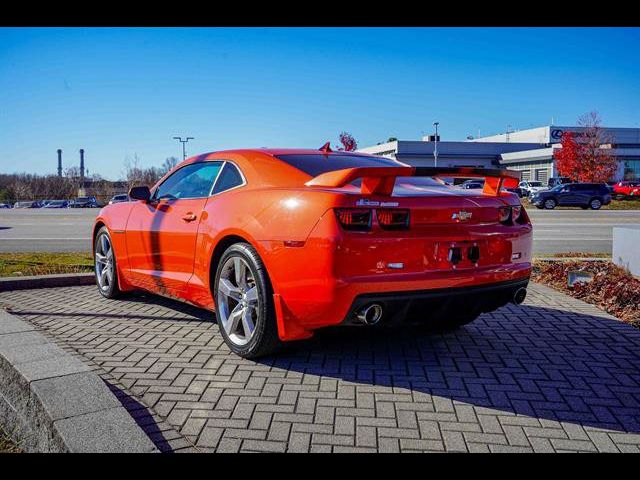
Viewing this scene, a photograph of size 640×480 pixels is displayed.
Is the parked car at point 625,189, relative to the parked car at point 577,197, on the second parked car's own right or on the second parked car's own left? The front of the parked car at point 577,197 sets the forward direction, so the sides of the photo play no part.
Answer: on the second parked car's own right

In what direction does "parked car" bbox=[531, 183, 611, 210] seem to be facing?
to the viewer's left

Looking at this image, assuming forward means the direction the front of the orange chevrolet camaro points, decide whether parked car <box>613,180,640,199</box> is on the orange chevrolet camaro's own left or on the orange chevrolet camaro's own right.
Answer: on the orange chevrolet camaro's own right

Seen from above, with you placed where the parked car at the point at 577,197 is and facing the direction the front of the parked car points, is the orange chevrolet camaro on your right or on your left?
on your left

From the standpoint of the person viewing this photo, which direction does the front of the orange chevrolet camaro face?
facing away from the viewer and to the left of the viewer

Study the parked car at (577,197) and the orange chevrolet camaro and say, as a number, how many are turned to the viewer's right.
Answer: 0

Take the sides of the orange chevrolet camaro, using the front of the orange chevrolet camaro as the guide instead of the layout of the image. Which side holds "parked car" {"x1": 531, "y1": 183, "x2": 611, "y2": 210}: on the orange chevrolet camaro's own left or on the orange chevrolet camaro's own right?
on the orange chevrolet camaro's own right
